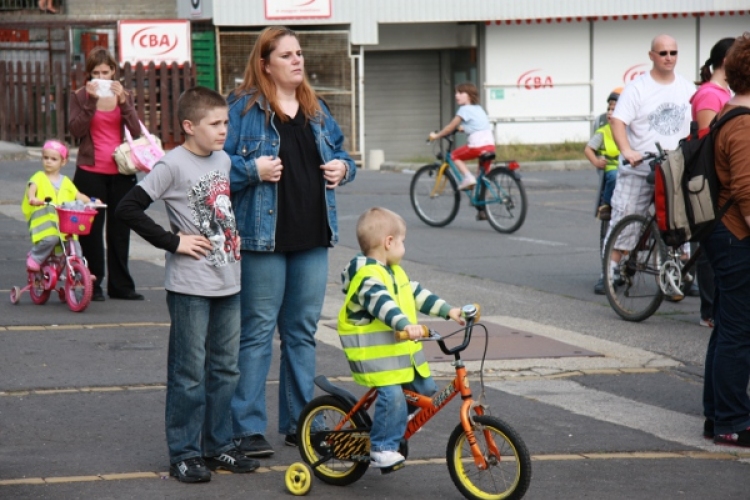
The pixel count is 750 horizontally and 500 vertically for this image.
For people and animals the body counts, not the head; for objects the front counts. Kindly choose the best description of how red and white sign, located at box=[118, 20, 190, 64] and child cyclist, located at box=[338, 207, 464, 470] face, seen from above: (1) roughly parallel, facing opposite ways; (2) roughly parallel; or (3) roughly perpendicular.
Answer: roughly perpendicular

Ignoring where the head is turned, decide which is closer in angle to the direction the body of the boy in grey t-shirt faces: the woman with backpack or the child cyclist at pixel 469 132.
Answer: the woman with backpack

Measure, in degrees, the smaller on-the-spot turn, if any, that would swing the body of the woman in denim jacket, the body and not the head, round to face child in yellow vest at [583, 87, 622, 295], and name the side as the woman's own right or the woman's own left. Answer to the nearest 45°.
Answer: approximately 90° to the woman's own left

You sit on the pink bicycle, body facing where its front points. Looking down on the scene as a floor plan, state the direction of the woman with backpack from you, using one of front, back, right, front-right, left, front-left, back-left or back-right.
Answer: front

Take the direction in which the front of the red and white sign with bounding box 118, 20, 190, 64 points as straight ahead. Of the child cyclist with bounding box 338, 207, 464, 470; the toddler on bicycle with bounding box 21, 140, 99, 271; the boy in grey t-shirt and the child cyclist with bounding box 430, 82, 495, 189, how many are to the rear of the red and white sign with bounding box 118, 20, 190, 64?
0

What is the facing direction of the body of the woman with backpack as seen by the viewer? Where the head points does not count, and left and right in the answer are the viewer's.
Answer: facing to the right of the viewer

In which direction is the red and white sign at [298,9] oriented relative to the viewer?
toward the camera

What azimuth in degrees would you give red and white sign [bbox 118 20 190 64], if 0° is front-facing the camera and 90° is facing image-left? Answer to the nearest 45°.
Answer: approximately 0°

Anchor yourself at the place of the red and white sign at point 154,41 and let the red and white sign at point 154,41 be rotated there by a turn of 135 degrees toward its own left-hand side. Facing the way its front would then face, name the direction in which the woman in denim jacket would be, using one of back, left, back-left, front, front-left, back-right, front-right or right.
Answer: back-right

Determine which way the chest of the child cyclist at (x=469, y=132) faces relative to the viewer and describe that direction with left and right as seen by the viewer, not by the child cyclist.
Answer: facing to the left of the viewer

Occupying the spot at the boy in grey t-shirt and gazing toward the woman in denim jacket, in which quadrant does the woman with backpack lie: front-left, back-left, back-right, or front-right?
front-right

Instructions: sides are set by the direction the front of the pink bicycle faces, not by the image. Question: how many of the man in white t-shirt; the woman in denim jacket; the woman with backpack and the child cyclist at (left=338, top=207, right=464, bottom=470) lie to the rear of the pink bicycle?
0

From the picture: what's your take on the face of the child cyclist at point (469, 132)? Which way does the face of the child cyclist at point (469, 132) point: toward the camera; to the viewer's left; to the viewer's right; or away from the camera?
to the viewer's left

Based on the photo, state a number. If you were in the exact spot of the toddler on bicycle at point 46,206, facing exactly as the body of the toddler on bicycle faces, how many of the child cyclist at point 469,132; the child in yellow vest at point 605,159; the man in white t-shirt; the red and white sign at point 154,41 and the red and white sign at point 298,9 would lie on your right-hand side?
0

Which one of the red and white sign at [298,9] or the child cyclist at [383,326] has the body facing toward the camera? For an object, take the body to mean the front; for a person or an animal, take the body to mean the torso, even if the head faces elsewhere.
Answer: the red and white sign

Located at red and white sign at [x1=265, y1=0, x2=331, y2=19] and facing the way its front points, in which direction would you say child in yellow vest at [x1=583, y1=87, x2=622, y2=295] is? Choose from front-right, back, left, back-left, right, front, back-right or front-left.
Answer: front

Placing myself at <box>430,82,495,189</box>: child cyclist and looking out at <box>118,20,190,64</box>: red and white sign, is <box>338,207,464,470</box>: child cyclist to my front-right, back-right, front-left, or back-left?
back-left

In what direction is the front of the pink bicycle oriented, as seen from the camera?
facing the viewer and to the right of the viewer

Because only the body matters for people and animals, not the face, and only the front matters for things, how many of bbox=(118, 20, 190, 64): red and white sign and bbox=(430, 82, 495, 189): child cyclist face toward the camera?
1
